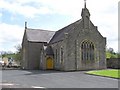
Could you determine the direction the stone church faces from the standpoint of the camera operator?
facing the viewer and to the right of the viewer
